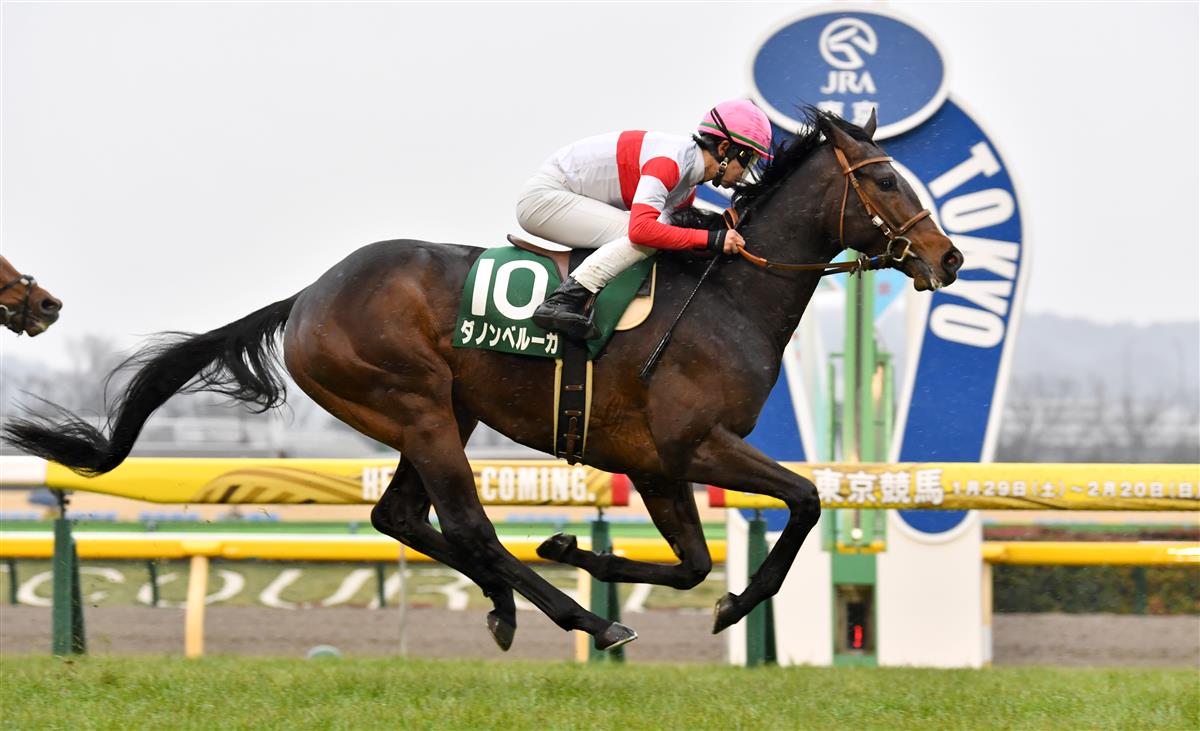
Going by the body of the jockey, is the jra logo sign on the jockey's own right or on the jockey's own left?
on the jockey's own left

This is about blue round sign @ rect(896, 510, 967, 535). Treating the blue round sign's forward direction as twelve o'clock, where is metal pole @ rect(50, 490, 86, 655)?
The metal pole is roughly at 2 o'clock from the blue round sign.

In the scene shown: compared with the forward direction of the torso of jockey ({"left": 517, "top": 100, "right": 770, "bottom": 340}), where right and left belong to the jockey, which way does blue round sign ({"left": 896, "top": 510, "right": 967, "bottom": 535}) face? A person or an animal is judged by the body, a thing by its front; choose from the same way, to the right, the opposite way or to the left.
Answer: to the right

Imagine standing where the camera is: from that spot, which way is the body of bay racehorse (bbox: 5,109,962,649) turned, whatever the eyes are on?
to the viewer's right

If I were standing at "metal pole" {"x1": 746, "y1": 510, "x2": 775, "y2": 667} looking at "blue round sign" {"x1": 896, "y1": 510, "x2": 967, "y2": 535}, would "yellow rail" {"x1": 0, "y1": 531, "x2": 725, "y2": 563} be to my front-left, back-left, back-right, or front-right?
back-left

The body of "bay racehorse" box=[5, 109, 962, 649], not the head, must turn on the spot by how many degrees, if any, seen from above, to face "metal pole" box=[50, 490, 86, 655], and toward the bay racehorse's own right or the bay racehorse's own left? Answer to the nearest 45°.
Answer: approximately 135° to the bay racehorse's own left

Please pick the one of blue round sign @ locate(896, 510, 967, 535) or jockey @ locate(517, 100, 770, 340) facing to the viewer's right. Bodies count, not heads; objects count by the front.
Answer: the jockey

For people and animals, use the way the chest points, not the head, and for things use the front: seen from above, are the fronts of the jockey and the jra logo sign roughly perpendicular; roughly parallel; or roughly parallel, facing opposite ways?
roughly perpendicular

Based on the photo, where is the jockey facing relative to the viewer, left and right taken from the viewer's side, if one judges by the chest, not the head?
facing to the right of the viewer

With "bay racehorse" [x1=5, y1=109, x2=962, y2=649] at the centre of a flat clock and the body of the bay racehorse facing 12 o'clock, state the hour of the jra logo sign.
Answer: The jra logo sign is roughly at 10 o'clock from the bay racehorse.

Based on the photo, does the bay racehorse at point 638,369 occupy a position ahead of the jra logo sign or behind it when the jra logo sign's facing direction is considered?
ahead
